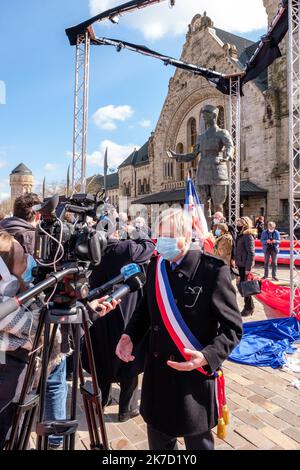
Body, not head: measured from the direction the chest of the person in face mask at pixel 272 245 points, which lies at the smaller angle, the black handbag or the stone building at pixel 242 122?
the black handbag

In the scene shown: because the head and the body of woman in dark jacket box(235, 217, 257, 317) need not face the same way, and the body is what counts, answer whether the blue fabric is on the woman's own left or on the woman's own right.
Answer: on the woman's own left

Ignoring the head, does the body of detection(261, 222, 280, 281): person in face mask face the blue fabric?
yes

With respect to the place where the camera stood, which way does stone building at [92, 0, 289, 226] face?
facing the viewer and to the left of the viewer

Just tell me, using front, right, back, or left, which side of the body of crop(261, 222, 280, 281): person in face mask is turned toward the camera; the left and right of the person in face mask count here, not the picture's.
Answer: front

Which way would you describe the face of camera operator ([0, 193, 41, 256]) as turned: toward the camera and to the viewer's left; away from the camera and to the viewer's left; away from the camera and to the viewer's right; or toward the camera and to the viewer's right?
away from the camera and to the viewer's right

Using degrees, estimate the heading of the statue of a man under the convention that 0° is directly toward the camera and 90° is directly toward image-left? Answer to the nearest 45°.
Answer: approximately 45°

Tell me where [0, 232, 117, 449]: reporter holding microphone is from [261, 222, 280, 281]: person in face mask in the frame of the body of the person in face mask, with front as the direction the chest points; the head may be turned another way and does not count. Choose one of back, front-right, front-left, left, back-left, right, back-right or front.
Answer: front

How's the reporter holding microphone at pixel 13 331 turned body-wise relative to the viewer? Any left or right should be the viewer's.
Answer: facing to the right of the viewer
